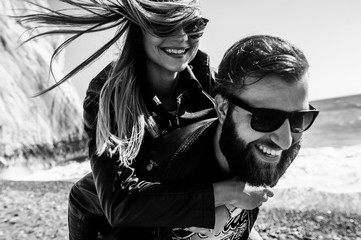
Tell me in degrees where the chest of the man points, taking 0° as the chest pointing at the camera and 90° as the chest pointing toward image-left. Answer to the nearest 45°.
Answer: approximately 315°

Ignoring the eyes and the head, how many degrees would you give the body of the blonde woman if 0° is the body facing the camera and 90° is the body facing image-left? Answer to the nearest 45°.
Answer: approximately 315°
